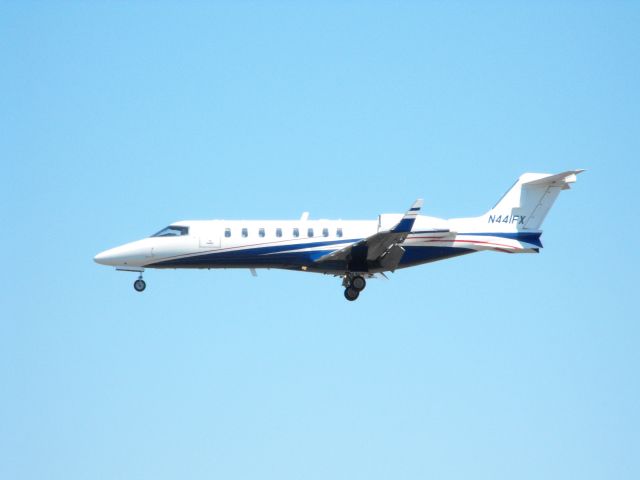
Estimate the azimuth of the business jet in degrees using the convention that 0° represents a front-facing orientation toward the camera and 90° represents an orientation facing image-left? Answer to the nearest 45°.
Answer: approximately 90°
